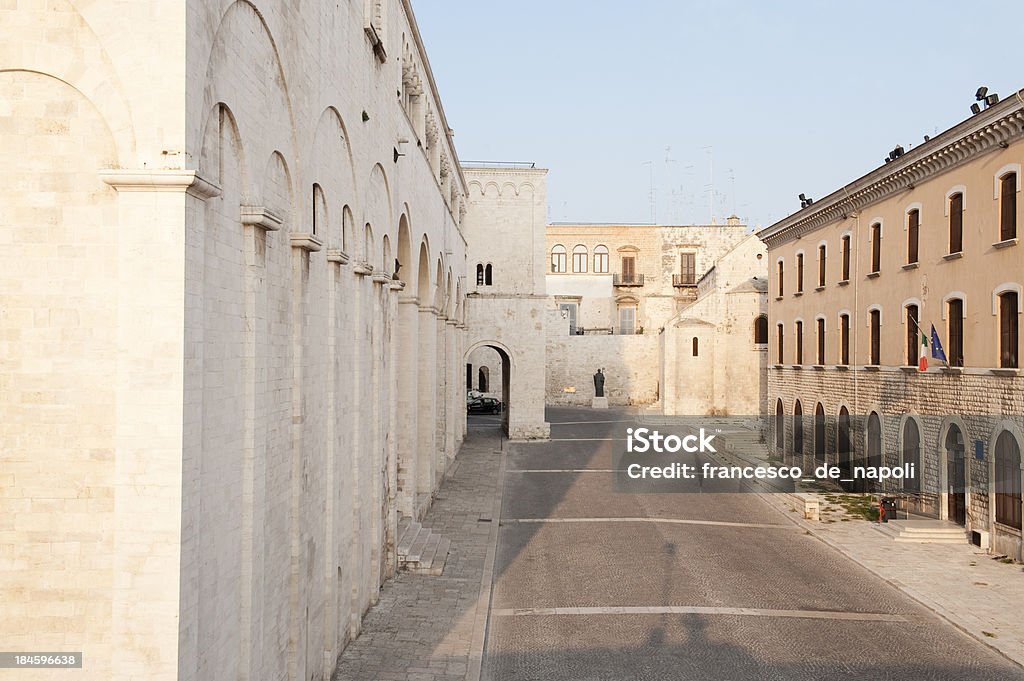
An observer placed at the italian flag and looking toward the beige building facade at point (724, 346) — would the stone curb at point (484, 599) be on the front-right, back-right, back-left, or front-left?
back-left

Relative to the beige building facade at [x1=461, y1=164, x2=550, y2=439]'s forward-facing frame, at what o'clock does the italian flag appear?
The italian flag is roughly at 11 o'clock from the beige building facade.

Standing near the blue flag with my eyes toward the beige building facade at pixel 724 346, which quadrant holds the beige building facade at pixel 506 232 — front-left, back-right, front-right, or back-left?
front-left

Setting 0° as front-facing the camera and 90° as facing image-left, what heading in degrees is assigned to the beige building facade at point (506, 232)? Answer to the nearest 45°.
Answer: approximately 0°

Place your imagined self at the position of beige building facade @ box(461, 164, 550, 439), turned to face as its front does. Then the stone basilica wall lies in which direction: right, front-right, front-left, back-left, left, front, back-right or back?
front

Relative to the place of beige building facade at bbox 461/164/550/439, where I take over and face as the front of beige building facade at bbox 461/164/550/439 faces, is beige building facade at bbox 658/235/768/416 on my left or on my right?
on my left

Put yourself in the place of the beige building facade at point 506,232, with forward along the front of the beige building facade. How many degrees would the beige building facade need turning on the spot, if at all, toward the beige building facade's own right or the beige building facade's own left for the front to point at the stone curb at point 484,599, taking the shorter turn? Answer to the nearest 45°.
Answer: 0° — it already faces it

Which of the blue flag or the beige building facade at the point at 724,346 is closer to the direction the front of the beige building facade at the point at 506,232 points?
the blue flag

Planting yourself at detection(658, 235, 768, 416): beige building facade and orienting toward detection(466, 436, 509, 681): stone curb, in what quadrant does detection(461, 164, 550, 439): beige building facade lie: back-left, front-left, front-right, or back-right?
front-right
